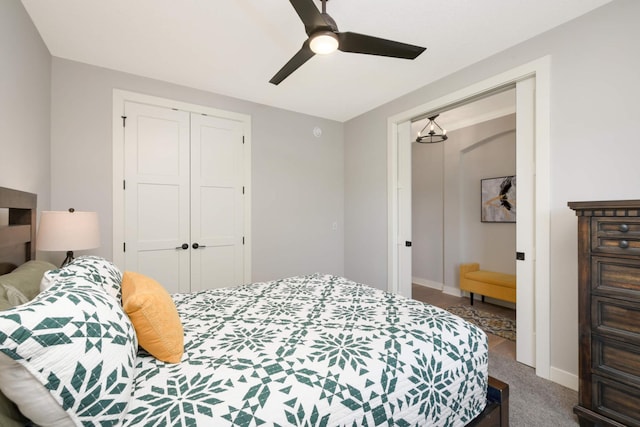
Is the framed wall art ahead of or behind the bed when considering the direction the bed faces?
ahead

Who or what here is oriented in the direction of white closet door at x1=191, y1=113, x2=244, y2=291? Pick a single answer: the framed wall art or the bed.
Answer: the framed wall art

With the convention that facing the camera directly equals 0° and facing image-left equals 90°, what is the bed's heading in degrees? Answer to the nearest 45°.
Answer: approximately 270°

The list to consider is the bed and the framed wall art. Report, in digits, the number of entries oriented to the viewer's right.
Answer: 1

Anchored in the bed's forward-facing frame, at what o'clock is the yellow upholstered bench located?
The yellow upholstered bench is roughly at 11 o'clock from the bed.

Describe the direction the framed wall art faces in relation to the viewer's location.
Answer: facing the viewer and to the left of the viewer

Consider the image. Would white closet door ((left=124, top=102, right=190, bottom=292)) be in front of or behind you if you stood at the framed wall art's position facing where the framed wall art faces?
in front

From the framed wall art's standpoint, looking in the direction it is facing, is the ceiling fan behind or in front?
in front
